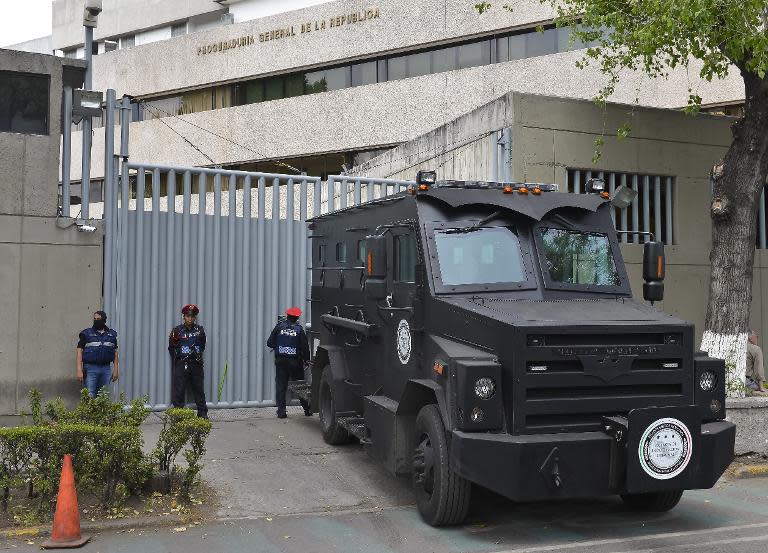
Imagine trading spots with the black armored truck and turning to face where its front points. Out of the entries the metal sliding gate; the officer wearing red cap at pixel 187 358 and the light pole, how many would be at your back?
3

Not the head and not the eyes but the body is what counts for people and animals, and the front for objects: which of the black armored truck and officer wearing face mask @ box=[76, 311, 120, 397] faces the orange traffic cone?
the officer wearing face mask

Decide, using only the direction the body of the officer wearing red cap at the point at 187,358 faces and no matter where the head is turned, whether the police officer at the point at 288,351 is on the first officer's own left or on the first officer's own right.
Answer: on the first officer's own left

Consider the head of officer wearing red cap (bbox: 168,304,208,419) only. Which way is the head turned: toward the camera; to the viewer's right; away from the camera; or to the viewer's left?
toward the camera

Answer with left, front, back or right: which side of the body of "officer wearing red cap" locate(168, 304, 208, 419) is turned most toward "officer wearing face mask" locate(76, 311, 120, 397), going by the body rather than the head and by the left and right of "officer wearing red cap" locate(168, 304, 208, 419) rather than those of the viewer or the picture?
right

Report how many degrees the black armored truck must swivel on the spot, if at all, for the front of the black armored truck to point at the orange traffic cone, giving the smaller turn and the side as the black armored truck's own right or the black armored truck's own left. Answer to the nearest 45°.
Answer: approximately 135° to the black armored truck's own right

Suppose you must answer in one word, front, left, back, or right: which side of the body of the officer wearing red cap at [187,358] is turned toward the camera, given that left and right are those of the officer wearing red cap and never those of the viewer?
front

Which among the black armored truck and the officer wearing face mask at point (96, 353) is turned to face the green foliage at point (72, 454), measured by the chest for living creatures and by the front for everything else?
the officer wearing face mask

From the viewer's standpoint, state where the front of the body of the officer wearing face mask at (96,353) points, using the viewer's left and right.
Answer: facing the viewer

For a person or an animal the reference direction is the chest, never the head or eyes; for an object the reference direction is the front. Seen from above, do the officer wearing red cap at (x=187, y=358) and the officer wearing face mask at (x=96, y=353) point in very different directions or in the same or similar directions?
same or similar directions

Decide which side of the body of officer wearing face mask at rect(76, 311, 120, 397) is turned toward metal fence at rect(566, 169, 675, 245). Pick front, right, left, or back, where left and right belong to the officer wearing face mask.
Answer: left

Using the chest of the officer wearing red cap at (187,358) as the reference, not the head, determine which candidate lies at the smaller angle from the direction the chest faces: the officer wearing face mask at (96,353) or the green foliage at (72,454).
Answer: the green foliage

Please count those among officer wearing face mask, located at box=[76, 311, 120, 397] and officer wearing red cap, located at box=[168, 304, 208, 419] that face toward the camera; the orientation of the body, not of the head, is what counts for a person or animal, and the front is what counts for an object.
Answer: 2

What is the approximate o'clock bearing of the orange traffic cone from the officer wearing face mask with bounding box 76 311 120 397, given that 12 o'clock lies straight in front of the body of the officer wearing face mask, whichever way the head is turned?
The orange traffic cone is roughly at 12 o'clock from the officer wearing face mask.

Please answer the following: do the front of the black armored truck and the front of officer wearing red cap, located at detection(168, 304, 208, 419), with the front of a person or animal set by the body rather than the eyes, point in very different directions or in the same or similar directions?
same or similar directions

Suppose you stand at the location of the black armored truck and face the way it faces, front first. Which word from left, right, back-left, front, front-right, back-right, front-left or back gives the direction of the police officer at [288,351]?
back

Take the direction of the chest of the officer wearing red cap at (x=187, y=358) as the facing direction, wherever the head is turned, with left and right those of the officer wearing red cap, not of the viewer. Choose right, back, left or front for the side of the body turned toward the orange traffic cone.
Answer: front

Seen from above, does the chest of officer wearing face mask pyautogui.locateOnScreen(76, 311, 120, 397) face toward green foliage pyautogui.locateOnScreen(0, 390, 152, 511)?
yes

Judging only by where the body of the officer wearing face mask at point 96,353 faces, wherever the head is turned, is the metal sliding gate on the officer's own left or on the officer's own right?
on the officer's own left
